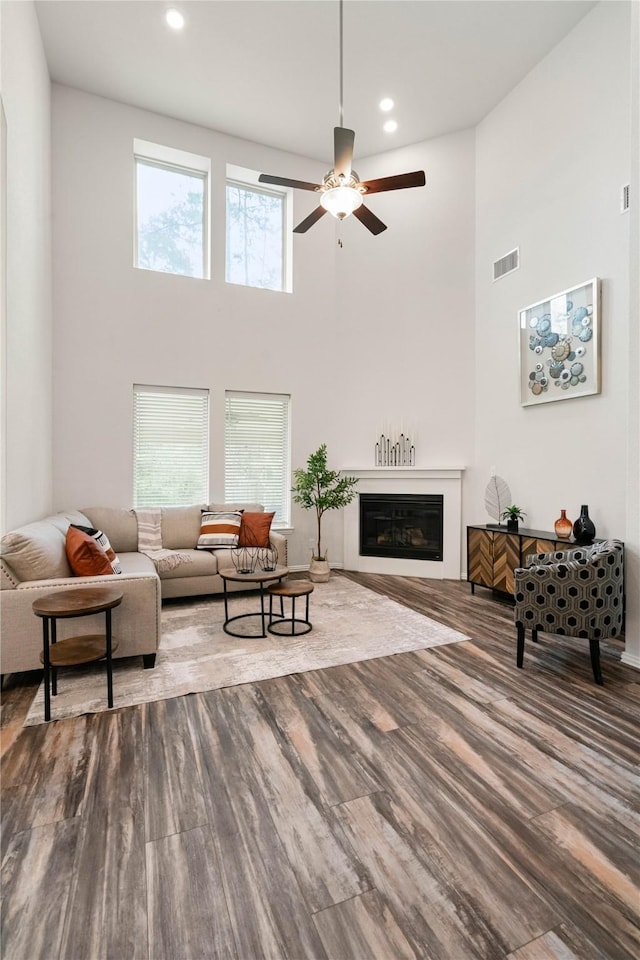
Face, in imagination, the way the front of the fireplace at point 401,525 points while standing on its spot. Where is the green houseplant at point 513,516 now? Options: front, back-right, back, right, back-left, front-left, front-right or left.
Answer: front-left

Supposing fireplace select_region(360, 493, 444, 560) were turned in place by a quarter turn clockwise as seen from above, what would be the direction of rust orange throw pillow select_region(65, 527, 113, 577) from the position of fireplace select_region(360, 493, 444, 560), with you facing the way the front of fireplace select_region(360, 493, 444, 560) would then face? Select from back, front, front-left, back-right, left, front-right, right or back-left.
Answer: front-left

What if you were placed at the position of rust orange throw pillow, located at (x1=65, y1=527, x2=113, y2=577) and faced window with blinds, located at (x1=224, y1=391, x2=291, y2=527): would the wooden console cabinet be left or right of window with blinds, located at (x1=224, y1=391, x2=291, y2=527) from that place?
right

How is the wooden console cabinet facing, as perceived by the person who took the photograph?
facing the viewer and to the left of the viewer

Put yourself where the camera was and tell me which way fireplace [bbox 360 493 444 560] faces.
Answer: facing the viewer

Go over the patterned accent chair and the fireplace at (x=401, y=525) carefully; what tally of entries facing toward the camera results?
1

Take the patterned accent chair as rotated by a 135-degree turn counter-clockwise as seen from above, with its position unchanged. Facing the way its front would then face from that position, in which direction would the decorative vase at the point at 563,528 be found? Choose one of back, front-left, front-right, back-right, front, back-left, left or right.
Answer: back

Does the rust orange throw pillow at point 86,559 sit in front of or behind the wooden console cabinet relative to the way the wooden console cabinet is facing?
in front

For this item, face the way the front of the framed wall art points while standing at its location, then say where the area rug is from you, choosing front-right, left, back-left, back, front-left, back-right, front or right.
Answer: front
